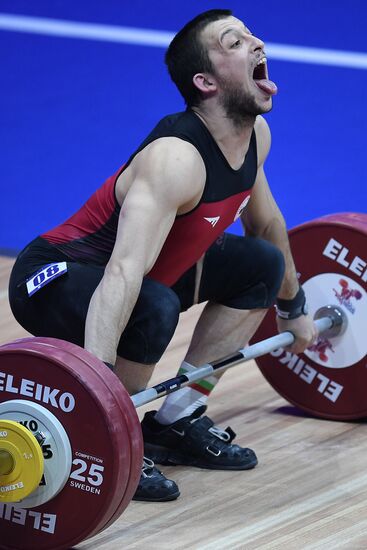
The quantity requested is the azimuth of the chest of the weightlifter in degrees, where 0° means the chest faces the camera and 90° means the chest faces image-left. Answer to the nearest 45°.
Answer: approximately 315°
